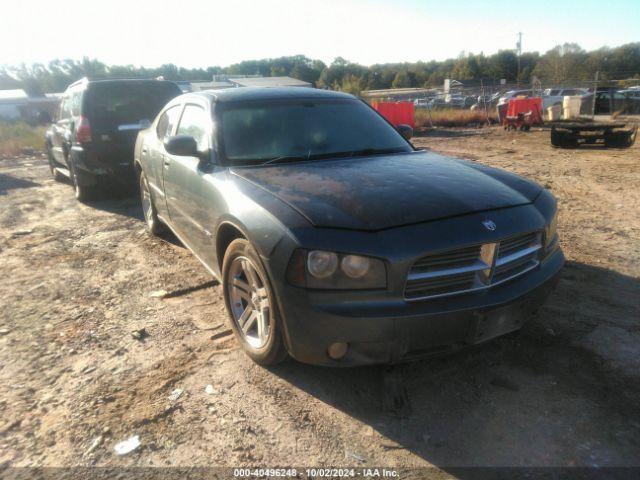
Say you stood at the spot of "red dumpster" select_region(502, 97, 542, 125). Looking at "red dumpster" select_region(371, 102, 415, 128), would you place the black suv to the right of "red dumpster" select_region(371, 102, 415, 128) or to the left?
left

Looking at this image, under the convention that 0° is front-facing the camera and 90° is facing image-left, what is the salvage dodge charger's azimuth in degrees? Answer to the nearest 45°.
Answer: approximately 315°

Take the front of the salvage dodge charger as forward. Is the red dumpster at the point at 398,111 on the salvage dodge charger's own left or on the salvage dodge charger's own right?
on the salvage dodge charger's own left

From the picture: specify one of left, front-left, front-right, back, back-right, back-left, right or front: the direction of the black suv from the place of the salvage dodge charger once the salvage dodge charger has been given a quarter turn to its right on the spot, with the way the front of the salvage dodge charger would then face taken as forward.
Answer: right

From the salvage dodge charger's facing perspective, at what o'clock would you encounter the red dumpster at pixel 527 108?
The red dumpster is roughly at 8 o'clock from the salvage dodge charger.
